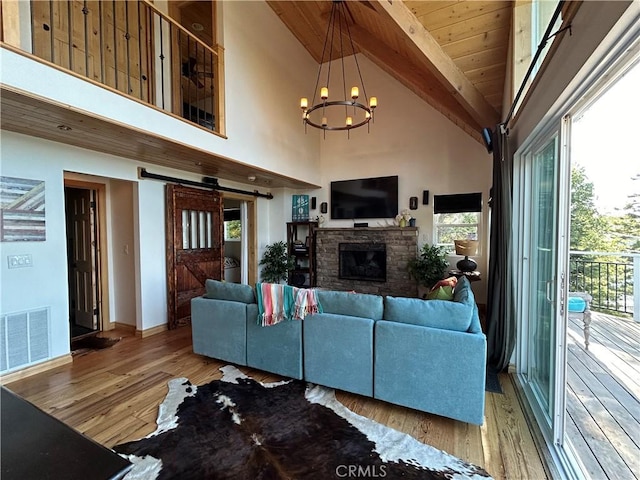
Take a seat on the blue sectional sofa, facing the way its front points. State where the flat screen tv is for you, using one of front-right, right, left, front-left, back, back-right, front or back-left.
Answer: front-left

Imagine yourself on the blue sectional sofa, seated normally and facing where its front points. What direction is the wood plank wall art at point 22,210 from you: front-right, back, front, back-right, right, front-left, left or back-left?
back-left

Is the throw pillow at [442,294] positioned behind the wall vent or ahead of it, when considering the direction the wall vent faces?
ahead

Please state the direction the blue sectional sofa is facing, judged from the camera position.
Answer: facing away from the viewer and to the right of the viewer

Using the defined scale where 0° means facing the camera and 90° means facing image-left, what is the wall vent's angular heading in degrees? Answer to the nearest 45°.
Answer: approximately 315°

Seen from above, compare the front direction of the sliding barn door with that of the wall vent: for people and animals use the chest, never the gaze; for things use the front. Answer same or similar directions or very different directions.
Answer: same or similar directions

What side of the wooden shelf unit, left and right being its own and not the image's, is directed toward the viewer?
front

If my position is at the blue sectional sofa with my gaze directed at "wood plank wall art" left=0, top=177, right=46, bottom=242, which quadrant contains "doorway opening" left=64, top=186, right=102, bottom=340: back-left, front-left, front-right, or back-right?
front-right

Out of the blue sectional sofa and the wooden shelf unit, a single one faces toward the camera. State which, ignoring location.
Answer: the wooden shelf unit

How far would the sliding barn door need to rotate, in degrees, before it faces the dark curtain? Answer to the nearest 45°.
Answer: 0° — it already faces it

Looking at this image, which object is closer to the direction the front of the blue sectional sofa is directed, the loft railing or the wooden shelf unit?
the wooden shelf unit

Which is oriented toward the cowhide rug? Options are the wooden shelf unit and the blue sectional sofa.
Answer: the wooden shelf unit

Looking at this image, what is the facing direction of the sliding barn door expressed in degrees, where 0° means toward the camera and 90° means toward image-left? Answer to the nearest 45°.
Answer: approximately 315°

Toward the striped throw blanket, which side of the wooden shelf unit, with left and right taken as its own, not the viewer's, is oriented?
front

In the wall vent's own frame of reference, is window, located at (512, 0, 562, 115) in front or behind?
in front

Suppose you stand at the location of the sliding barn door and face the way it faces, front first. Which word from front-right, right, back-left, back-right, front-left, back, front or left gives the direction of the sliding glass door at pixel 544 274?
front

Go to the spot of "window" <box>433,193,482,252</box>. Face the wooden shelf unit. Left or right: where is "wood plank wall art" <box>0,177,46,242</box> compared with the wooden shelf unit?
left

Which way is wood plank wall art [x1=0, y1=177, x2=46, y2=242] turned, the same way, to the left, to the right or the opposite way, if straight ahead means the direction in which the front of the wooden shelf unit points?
to the left

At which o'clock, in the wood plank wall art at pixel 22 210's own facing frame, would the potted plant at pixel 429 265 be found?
The potted plant is roughly at 11 o'clock from the wood plank wall art.
